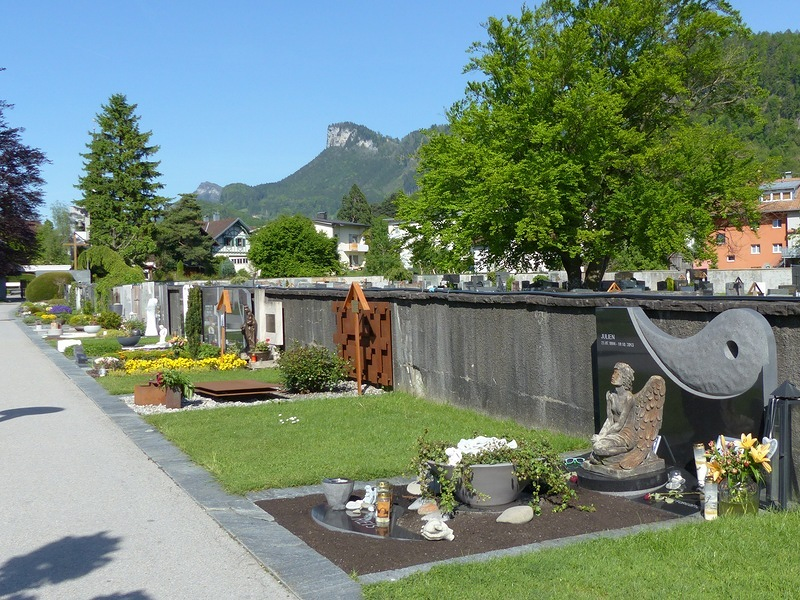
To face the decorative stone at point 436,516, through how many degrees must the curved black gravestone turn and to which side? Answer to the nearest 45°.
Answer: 0° — it already faces it

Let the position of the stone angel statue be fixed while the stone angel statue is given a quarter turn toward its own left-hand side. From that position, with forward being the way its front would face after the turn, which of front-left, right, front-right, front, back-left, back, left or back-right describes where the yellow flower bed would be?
back

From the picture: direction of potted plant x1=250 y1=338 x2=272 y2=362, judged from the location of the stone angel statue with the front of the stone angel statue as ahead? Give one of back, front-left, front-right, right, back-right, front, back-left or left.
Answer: right

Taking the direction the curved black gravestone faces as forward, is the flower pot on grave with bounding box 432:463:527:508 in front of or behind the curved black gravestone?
in front

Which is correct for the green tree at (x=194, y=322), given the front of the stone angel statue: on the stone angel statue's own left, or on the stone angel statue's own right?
on the stone angel statue's own right

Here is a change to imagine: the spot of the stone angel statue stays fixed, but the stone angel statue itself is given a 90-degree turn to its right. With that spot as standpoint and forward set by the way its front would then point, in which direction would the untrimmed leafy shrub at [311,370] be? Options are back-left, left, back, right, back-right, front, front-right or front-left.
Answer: front

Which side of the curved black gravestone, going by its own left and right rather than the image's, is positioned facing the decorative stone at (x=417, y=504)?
front

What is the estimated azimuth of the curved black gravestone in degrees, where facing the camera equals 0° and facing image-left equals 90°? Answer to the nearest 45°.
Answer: approximately 45°

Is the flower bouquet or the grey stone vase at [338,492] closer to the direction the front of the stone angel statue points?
the grey stone vase

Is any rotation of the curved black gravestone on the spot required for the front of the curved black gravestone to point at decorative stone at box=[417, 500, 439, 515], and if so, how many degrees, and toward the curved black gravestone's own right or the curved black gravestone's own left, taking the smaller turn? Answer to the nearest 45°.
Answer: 0° — it already faces it

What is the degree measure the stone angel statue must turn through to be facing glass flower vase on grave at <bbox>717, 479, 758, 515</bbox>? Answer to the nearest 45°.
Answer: approximately 90° to its left

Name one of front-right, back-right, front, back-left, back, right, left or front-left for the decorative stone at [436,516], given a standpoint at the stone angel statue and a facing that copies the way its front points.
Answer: front

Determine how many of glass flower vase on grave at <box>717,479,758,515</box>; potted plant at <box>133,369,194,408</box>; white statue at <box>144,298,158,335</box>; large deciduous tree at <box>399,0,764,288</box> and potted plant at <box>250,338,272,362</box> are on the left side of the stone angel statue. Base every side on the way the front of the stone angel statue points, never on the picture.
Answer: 1

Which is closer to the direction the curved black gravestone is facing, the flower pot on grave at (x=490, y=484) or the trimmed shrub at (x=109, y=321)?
the flower pot on grave

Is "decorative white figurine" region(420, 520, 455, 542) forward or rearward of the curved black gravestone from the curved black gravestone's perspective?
forward

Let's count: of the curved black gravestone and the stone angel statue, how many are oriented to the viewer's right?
0

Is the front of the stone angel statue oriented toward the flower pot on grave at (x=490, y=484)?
yes

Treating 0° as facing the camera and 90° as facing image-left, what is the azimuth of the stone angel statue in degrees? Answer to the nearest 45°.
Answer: approximately 45°

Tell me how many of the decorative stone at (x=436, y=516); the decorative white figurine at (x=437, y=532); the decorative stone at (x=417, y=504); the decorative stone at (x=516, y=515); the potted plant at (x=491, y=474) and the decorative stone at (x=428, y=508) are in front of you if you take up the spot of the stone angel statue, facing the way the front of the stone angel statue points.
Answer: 6

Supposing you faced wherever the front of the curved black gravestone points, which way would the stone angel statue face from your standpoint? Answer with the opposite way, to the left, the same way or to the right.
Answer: the same way
